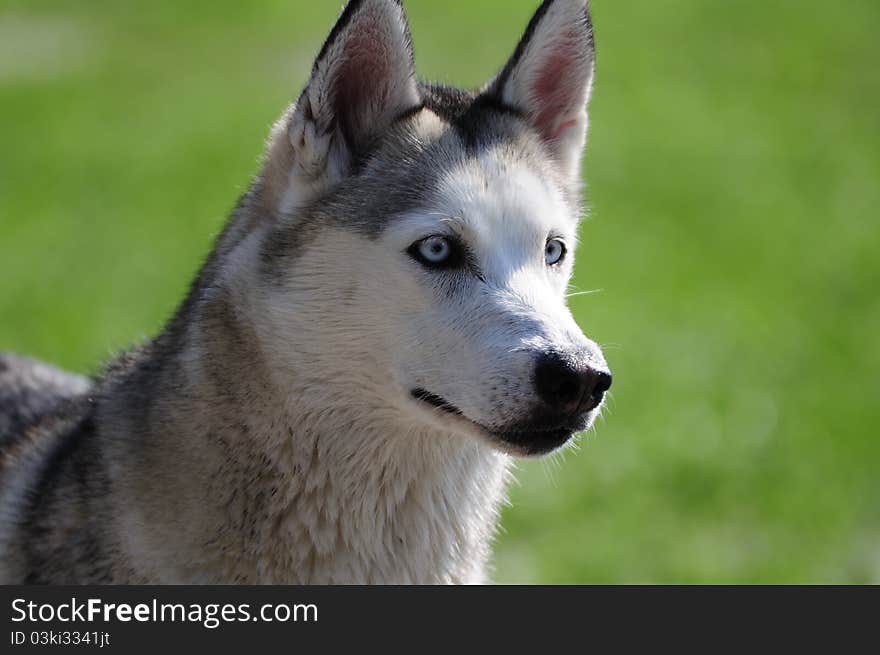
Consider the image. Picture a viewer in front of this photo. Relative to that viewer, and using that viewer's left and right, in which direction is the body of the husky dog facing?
facing the viewer and to the right of the viewer
